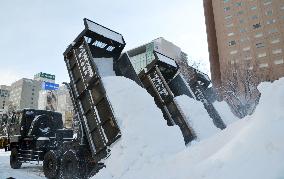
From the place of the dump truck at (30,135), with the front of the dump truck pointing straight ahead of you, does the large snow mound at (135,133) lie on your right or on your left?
on your right
